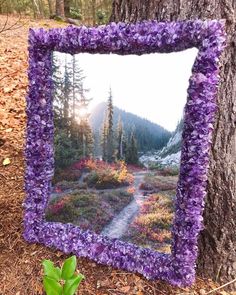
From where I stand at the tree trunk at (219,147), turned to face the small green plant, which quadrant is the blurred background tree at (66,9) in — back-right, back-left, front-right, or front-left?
back-right

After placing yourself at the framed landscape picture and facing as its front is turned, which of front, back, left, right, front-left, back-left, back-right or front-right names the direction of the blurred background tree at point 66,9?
back-right

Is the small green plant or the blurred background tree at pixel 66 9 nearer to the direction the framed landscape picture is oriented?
the small green plant

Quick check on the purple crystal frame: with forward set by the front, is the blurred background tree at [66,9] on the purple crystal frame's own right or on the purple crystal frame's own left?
on the purple crystal frame's own right

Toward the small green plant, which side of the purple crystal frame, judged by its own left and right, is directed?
front

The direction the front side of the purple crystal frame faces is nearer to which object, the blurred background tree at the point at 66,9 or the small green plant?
the small green plant

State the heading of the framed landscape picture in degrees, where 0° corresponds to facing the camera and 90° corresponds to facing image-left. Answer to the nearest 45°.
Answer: approximately 45°
